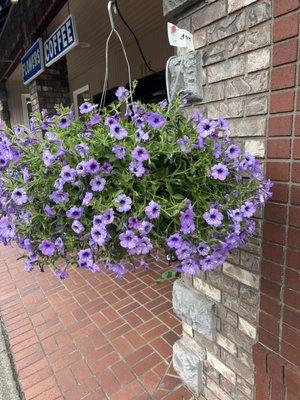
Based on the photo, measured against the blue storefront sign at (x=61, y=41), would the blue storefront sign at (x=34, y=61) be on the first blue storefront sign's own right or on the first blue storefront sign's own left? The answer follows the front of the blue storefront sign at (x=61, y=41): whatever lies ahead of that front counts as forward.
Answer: on the first blue storefront sign's own right

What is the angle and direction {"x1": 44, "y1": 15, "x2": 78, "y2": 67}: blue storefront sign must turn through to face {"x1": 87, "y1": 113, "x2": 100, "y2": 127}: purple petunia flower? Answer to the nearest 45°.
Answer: approximately 45° to its left

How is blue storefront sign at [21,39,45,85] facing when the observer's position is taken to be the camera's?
facing the viewer and to the left of the viewer

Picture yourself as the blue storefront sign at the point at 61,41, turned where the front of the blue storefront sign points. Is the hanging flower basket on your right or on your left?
on your left

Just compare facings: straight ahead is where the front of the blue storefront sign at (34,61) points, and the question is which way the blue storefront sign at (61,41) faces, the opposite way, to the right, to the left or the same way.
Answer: the same way

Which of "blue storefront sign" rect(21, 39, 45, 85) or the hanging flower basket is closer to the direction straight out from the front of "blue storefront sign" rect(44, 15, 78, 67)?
the hanging flower basket

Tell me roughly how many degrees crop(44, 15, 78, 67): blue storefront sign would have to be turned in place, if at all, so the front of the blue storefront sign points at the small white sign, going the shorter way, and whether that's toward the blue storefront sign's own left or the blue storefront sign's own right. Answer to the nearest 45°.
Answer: approximately 45° to the blue storefront sign's own left

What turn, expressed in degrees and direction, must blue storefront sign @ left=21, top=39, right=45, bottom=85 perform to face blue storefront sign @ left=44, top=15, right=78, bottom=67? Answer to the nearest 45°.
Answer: approximately 45° to its left

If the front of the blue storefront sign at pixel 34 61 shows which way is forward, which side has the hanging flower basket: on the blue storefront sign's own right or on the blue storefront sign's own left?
on the blue storefront sign's own left
